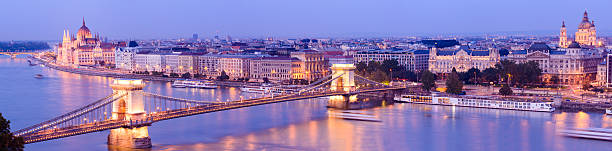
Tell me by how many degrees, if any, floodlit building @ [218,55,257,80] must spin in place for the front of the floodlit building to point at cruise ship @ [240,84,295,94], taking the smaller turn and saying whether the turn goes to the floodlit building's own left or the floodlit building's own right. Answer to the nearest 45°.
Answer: approximately 45° to the floodlit building's own left

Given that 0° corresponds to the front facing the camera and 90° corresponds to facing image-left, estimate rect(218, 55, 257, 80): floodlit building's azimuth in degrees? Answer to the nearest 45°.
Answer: approximately 45°

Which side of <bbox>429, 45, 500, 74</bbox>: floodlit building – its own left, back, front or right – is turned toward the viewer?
front

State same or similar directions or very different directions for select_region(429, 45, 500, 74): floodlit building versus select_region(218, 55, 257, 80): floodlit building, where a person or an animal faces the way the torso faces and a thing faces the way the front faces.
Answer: same or similar directions

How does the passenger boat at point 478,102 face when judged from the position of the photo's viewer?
facing to the left of the viewer

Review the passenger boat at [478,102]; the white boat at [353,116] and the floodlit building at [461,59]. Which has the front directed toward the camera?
the floodlit building

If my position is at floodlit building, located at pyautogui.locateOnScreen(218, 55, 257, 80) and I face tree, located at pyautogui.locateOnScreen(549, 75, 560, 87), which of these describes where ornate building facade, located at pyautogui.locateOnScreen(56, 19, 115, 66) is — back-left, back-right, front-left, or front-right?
back-left

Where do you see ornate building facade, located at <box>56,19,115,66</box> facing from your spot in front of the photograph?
facing the viewer and to the left of the viewer
